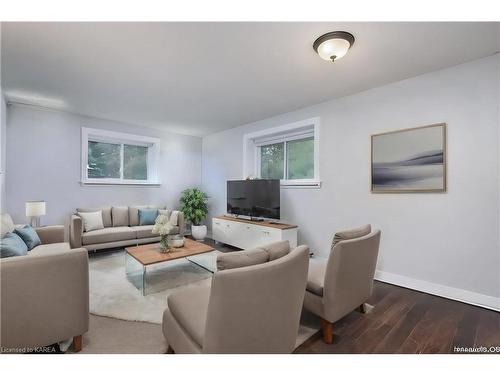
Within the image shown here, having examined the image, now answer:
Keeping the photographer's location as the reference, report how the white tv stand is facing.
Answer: facing the viewer and to the left of the viewer

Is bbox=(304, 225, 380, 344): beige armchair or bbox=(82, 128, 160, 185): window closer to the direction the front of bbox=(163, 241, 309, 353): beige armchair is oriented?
the window

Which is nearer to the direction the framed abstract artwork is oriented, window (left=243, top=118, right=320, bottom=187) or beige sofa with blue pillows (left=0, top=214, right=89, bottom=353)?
the beige sofa with blue pillows

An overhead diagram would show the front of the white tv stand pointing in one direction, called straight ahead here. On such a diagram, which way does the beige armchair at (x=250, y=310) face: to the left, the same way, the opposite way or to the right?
to the right

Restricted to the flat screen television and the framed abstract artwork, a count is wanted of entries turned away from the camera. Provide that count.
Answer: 0

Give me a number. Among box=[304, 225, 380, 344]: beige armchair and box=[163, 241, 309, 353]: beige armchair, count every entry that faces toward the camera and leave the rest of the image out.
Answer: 0

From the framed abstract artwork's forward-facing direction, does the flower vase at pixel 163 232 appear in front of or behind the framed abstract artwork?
in front

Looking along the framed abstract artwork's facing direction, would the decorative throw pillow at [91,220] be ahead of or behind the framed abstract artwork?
ahead

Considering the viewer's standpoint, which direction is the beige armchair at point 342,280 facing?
facing away from the viewer and to the left of the viewer

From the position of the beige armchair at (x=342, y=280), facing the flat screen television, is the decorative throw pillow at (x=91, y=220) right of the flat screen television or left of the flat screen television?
left

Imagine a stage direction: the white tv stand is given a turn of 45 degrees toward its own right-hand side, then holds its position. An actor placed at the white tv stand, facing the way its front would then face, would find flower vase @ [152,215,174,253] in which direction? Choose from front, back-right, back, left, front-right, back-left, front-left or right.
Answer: front-left

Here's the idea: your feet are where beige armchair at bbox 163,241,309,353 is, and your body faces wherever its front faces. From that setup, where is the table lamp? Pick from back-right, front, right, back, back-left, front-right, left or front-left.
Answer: front

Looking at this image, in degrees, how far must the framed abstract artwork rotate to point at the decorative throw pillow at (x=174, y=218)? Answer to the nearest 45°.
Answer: approximately 45° to its right

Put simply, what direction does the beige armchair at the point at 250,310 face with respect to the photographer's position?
facing away from the viewer and to the left of the viewer

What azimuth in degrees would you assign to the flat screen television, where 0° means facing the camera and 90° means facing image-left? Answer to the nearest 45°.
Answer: approximately 45°
